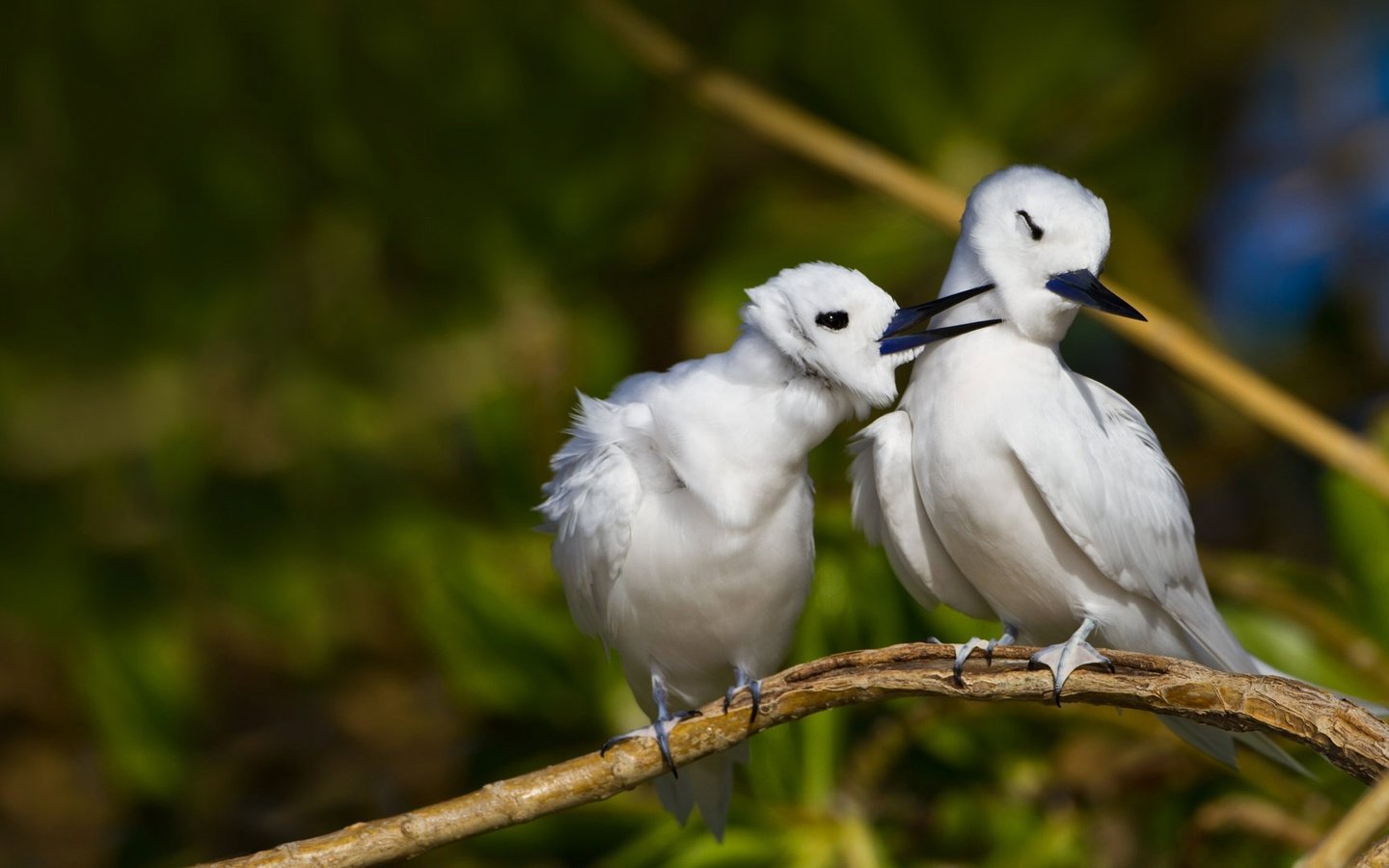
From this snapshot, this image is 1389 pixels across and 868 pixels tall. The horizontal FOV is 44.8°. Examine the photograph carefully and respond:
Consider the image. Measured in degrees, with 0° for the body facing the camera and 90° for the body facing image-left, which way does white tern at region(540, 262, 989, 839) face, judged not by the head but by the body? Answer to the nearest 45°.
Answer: approximately 315°

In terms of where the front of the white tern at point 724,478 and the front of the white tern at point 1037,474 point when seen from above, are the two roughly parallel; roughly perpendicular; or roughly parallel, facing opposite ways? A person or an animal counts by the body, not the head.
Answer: roughly perpendicular

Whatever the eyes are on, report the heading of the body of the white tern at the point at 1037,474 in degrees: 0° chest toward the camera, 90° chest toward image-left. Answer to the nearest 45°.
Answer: approximately 45°
